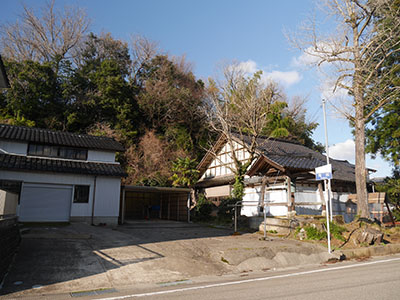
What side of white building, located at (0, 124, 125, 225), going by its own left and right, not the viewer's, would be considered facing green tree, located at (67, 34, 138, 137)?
back

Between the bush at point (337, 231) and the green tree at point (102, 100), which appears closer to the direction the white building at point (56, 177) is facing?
the bush

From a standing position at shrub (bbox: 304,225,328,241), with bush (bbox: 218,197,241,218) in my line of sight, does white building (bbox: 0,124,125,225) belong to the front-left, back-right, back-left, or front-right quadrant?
front-left

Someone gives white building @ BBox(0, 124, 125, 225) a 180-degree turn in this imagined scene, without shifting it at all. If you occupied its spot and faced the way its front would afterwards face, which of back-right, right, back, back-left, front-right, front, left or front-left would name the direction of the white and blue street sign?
back-right

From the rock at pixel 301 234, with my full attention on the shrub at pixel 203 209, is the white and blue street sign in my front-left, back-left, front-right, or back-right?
back-left

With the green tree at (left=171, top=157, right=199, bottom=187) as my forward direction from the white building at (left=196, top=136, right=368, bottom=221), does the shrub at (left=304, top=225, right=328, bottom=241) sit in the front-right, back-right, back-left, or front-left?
back-left

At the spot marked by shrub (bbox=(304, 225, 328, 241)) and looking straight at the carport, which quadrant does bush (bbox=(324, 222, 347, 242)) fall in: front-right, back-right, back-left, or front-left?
back-right

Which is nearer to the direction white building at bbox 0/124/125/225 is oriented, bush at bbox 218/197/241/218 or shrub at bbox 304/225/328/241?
the shrub

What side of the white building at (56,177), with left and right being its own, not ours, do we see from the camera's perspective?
front

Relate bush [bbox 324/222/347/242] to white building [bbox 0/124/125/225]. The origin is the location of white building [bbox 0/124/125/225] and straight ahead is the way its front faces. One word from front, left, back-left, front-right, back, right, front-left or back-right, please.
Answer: front-left

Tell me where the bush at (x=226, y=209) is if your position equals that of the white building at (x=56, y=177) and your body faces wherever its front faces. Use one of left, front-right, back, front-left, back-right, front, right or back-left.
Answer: left

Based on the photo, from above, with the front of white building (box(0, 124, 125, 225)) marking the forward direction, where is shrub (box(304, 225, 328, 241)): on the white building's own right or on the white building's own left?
on the white building's own left

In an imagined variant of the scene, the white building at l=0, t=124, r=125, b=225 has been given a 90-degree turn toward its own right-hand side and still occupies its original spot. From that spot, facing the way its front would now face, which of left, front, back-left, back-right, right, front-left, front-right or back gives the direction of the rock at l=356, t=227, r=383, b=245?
back-left

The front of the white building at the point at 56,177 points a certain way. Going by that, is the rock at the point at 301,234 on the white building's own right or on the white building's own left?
on the white building's own left
